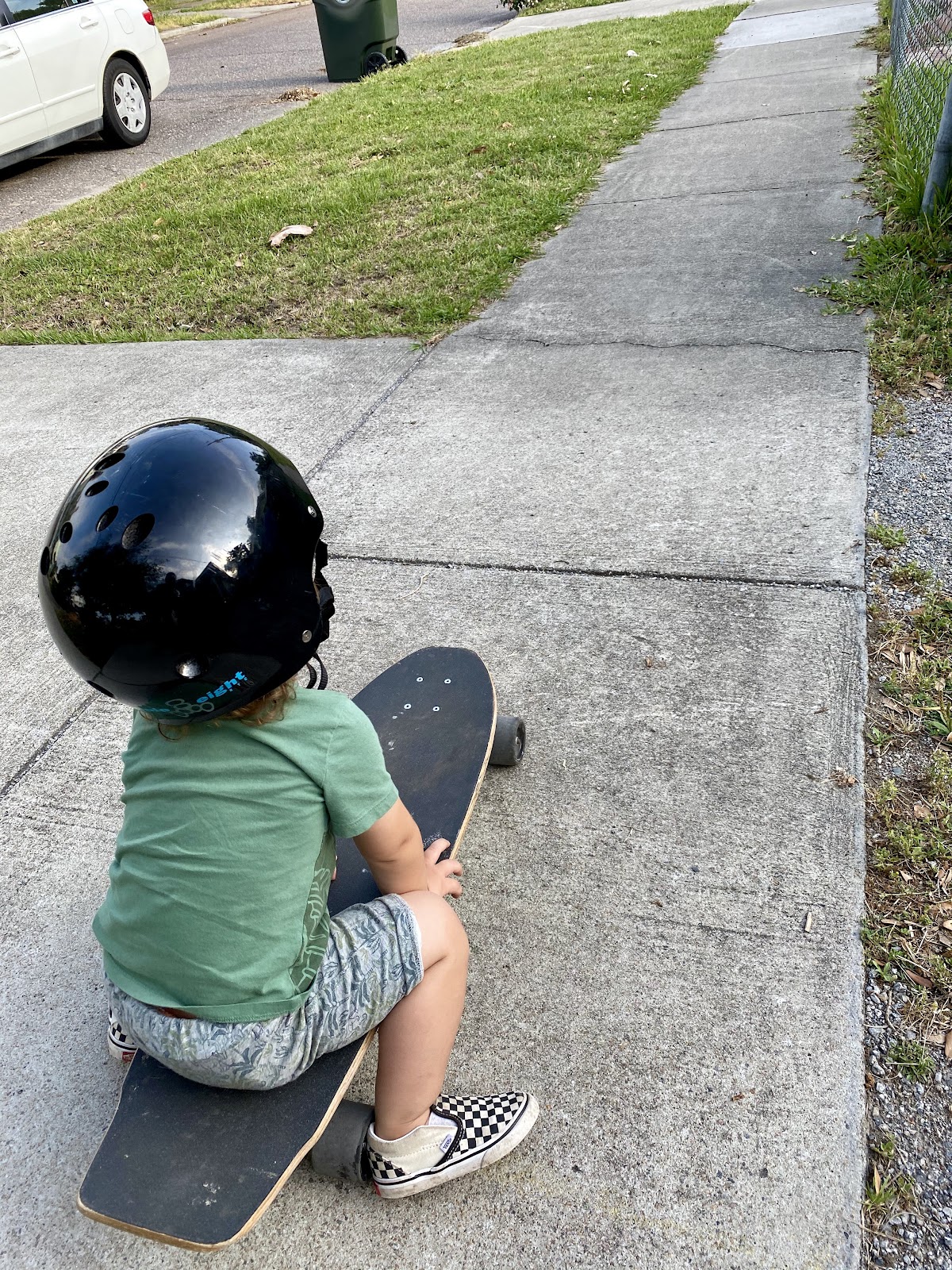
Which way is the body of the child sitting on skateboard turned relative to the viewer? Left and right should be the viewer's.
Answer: facing away from the viewer and to the right of the viewer

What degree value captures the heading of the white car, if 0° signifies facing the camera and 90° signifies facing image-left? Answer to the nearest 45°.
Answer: approximately 45°

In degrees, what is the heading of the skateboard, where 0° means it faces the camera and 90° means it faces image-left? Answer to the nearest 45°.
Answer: approximately 225°

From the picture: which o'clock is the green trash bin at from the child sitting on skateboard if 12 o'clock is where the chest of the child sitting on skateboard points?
The green trash bin is roughly at 11 o'clock from the child sitting on skateboard.

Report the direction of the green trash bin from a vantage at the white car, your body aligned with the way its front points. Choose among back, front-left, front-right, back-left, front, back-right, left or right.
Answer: back

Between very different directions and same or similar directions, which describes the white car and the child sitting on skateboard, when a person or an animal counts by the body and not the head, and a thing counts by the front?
very different directions

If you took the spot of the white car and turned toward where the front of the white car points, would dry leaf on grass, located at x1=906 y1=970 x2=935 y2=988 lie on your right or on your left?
on your left
